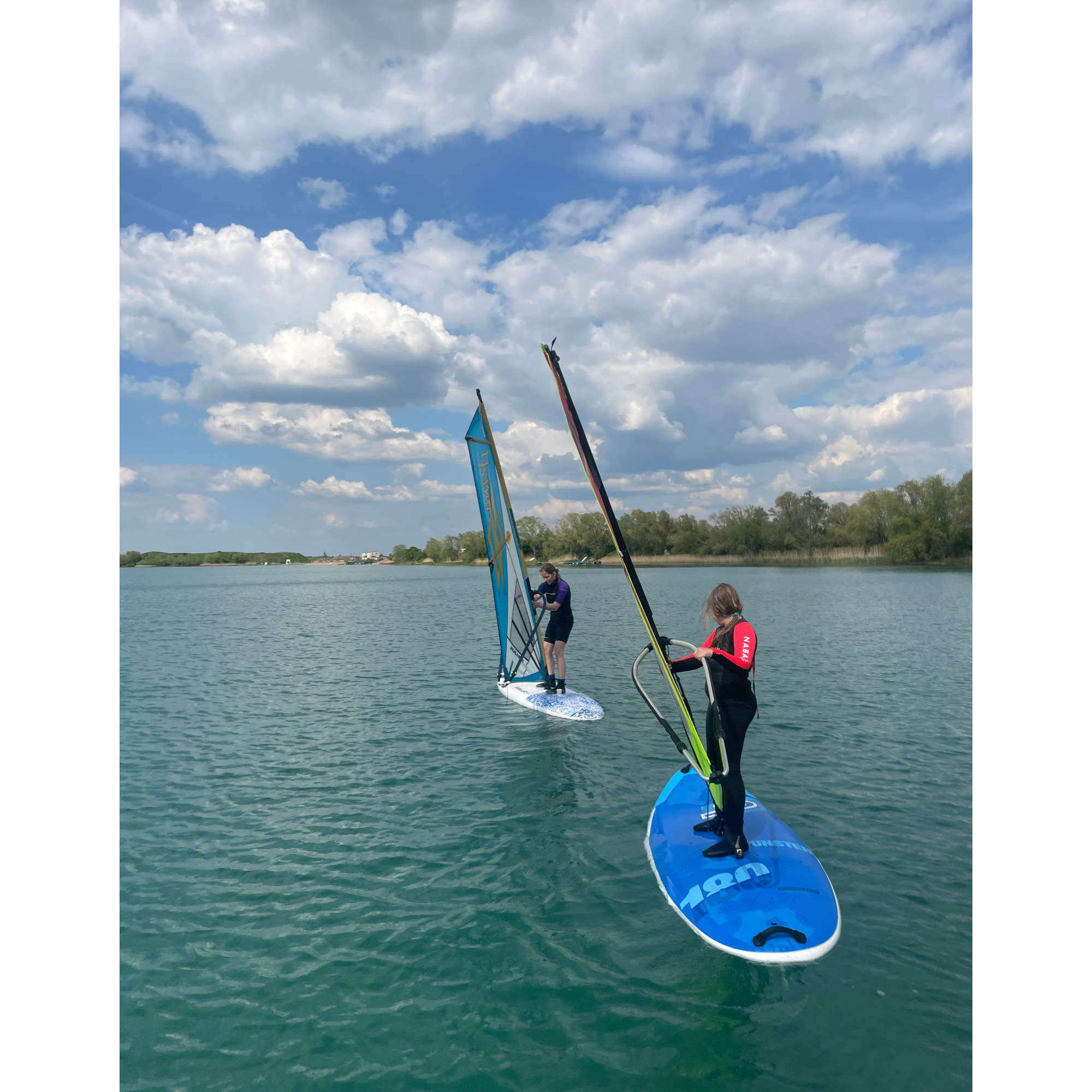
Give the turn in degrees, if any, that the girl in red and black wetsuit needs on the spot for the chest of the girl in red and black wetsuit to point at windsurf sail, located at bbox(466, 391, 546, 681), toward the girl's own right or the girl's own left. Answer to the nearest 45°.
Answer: approximately 45° to the girl's own right

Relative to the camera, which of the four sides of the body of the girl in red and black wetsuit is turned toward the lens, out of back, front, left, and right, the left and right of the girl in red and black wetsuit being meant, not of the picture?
left

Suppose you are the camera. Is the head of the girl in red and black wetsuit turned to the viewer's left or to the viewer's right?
to the viewer's left

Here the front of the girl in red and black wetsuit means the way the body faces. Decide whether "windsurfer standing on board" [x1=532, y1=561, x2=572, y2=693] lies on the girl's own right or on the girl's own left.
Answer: on the girl's own right
